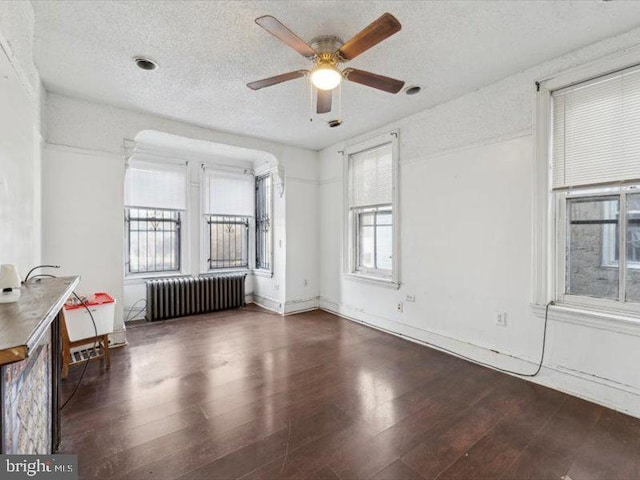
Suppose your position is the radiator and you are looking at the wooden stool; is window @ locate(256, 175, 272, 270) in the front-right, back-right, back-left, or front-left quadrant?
back-left

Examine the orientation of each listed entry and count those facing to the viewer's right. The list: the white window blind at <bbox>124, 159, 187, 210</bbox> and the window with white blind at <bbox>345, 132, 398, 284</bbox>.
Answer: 0

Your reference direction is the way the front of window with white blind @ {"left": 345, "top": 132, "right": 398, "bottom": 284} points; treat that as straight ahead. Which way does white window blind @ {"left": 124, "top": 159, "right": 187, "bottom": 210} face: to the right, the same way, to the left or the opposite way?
to the left

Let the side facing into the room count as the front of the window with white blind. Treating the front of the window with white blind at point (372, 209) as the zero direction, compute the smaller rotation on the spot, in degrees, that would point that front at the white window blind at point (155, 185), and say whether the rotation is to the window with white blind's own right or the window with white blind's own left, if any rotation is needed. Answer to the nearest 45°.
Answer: approximately 45° to the window with white blind's own right

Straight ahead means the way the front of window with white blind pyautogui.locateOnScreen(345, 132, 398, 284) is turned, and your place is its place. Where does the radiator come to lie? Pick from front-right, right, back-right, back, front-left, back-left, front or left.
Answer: front-right

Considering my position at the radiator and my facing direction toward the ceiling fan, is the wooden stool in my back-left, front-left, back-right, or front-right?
front-right

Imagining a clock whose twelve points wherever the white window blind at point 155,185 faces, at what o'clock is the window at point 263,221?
The window is roughly at 9 o'clock from the white window blind.

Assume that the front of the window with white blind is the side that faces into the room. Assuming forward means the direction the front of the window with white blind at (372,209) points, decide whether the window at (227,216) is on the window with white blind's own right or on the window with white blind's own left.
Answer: on the window with white blind's own right

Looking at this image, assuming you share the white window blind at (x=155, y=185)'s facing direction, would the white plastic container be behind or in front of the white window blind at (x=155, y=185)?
in front

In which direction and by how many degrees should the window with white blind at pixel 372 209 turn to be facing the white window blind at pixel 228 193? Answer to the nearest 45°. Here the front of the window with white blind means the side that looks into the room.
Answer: approximately 45° to its right

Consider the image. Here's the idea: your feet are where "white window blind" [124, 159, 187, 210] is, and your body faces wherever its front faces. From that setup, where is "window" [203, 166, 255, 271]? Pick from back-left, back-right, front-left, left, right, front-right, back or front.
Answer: left

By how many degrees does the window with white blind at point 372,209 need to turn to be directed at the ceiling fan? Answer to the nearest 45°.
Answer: approximately 45° to its left

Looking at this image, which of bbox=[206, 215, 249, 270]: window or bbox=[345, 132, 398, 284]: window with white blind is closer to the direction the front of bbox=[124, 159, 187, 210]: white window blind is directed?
the window with white blind

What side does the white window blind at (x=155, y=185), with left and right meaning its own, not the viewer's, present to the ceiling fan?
front

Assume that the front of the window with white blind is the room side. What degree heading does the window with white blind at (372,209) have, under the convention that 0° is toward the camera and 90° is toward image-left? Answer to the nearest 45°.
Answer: approximately 45°

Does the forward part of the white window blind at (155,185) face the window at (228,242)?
no

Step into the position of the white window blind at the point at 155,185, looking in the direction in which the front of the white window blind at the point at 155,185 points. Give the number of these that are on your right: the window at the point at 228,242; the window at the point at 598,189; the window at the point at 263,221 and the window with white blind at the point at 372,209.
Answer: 0

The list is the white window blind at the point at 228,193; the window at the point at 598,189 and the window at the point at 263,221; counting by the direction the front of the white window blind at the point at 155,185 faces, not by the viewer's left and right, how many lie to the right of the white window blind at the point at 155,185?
0

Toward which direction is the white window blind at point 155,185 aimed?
toward the camera
